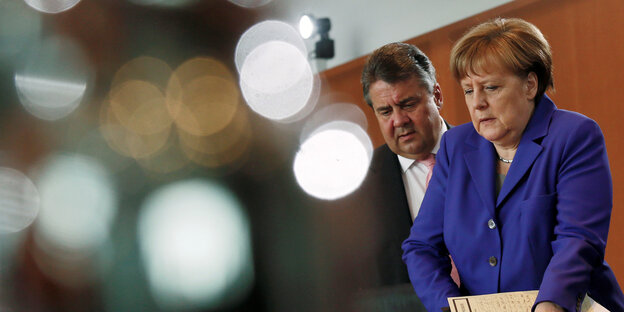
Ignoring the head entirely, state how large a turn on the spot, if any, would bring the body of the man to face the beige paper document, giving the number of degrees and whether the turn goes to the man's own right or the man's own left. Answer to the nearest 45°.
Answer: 0° — they already face it

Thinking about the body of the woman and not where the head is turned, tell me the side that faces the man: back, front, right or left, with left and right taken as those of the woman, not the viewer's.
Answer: right

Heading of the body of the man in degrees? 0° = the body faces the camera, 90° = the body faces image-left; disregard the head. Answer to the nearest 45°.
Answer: approximately 0°

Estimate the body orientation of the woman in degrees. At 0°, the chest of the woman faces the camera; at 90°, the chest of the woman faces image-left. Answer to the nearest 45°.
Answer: approximately 45°

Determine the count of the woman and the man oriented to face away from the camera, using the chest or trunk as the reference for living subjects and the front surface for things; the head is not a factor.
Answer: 0
